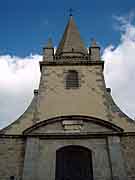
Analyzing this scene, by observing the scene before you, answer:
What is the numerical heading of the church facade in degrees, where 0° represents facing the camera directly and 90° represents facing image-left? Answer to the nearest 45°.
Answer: approximately 0°
